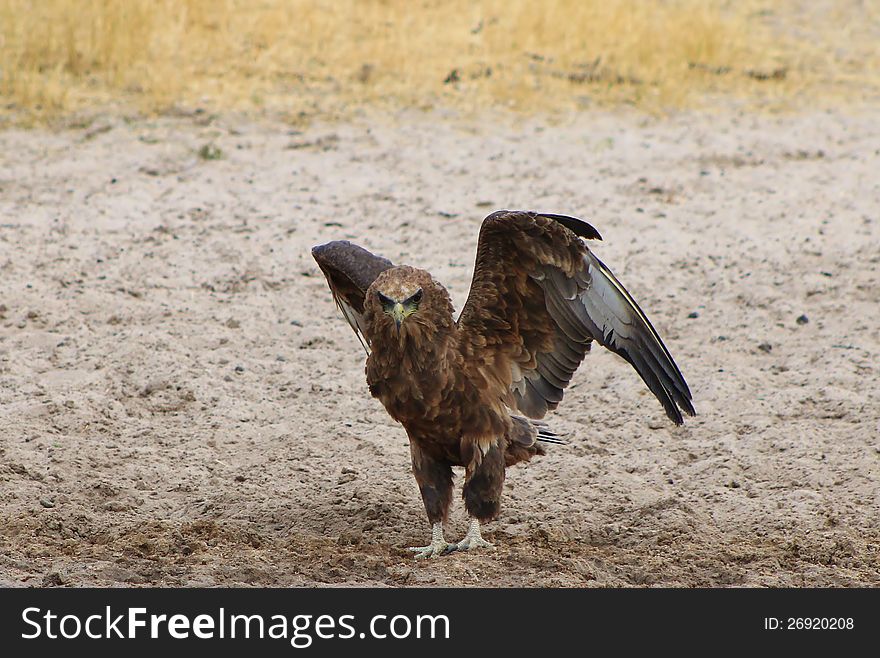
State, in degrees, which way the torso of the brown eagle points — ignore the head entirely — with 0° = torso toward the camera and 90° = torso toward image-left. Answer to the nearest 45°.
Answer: approximately 45°
